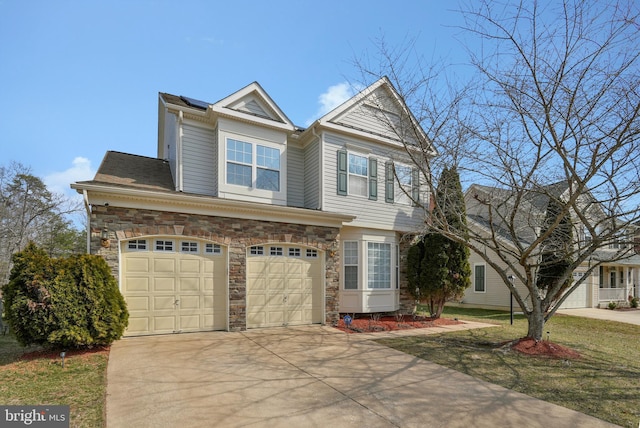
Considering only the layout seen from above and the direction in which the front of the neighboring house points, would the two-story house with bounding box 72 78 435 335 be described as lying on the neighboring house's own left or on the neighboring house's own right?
on the neighboring house's own right

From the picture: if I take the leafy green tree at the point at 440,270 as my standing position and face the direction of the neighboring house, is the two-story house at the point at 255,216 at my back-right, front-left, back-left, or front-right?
back-left

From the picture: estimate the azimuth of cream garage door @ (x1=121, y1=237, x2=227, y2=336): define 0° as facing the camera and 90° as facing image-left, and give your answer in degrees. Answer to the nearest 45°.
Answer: approximately 0°

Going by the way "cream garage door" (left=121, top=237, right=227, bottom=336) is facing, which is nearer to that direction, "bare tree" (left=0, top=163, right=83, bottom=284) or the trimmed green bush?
the trimmed green bush

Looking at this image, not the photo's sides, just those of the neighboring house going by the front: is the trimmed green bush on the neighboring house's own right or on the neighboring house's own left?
on the neighboring house's own right
